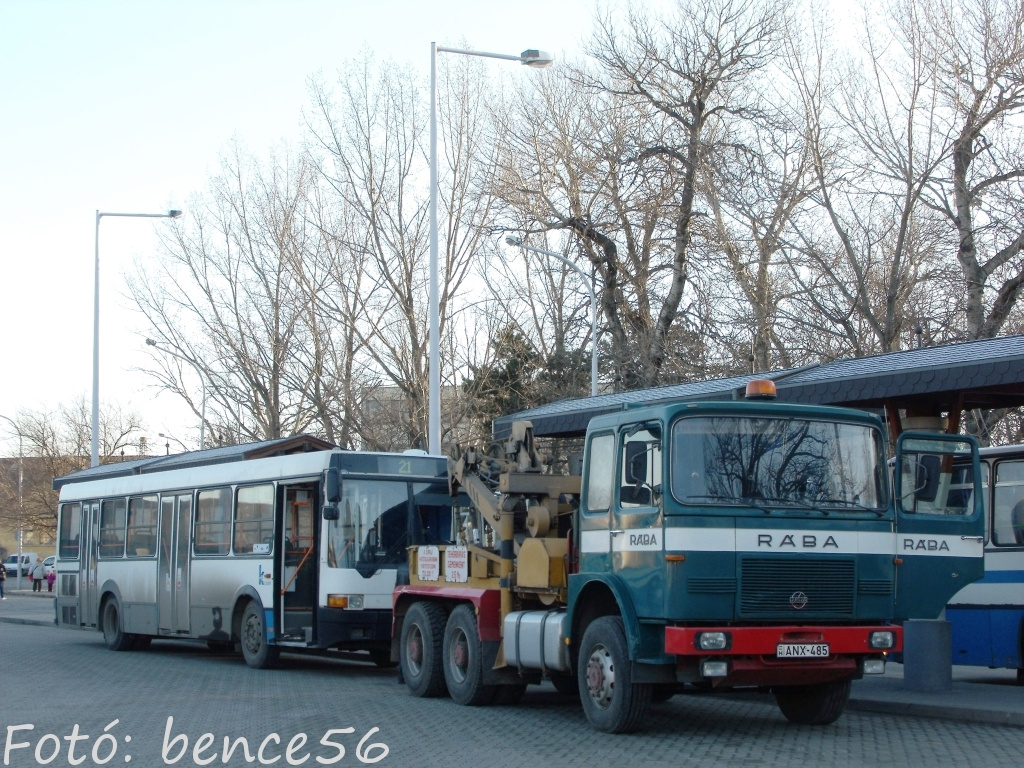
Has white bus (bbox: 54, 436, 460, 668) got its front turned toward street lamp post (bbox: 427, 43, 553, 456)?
no

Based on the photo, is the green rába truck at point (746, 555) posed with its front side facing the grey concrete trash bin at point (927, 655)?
no

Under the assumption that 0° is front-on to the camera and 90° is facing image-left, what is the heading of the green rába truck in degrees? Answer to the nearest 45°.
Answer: approximately 315°

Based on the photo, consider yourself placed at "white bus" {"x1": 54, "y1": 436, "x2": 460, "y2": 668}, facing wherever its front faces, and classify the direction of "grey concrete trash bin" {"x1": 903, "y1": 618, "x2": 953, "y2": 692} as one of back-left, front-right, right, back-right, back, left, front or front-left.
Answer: front

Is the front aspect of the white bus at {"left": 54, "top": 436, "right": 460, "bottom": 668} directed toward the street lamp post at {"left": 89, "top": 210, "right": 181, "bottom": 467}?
no

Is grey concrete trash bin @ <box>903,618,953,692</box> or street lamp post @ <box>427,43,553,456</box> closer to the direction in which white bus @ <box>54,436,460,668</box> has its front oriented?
the grey concrete trash bin

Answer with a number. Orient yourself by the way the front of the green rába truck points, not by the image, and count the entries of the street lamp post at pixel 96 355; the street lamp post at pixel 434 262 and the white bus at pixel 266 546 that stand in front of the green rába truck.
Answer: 0

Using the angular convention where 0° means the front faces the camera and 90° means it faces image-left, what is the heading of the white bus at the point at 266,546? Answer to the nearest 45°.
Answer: approximately 315°

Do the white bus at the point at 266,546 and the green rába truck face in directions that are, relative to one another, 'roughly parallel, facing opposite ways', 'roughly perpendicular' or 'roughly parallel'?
roughly parallel

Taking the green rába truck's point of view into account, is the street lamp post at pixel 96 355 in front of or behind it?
behind

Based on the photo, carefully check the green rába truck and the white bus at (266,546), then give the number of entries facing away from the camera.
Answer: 0

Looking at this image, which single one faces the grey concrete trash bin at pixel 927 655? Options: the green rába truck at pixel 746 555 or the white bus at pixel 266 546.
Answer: the white bus
